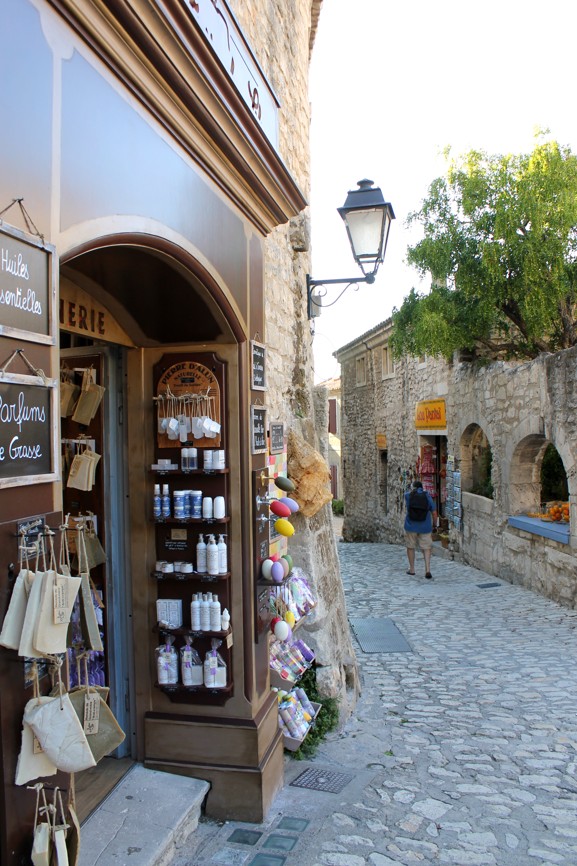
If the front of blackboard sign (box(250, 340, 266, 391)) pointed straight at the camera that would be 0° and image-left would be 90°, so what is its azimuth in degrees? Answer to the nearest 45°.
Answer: approximately 315°

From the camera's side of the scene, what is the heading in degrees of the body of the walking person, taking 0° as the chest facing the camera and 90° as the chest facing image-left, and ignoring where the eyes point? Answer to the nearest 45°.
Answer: approximately 180°

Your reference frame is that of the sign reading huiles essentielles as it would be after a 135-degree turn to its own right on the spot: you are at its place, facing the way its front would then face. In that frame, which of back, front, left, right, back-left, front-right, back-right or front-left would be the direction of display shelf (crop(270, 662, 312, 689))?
back-right

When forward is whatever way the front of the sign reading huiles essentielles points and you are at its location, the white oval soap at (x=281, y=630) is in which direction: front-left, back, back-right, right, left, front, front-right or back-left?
left

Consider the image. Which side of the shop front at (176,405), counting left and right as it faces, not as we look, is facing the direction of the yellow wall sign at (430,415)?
left

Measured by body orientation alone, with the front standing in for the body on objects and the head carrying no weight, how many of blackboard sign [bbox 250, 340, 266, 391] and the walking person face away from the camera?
1

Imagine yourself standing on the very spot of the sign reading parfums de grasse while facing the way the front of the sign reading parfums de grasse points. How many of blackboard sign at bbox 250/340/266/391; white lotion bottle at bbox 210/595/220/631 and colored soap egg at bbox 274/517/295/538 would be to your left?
3

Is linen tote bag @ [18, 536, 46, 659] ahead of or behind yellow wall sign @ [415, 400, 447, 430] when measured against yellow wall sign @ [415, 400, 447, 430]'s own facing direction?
ahead

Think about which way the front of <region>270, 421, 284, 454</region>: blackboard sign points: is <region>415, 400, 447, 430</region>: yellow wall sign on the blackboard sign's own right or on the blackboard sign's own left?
on the blackboard sign's own left
